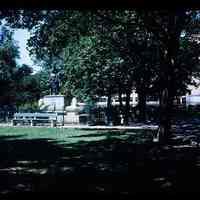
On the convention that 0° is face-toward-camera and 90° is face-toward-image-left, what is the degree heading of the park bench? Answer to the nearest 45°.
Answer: approximately 0°
